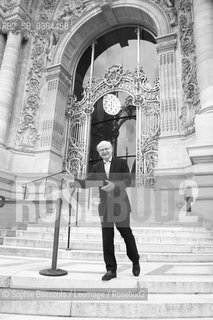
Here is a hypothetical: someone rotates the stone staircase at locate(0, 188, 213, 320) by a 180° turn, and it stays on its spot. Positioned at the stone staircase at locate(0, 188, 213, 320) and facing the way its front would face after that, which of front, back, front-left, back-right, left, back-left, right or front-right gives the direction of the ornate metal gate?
front

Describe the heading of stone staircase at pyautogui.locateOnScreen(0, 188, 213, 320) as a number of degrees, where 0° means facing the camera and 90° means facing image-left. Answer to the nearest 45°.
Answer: approximately 0°

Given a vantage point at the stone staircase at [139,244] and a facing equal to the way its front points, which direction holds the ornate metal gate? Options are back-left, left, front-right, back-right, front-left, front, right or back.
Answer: back
